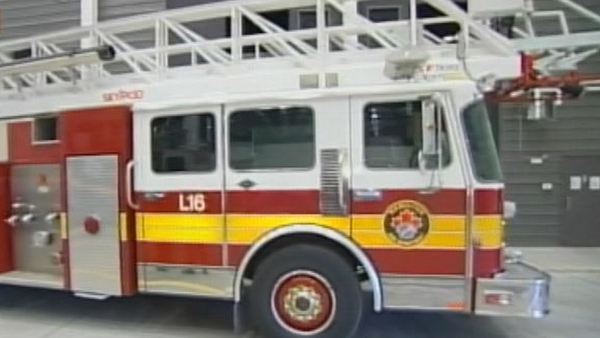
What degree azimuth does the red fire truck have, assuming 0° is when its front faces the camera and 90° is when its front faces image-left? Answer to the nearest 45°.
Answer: approximately 270°
